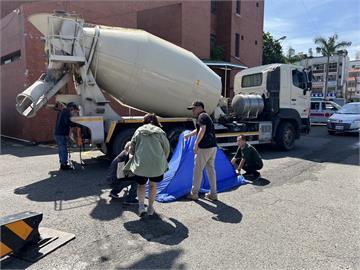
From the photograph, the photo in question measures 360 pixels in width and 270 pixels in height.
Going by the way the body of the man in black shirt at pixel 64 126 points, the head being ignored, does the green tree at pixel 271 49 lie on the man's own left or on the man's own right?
on the man's own left

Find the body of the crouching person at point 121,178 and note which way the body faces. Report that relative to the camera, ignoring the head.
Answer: to the viewer's right

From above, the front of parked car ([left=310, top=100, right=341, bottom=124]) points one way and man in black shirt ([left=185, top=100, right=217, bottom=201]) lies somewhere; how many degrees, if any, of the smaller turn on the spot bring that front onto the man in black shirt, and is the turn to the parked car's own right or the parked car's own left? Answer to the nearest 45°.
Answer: approximately 90° to the parked car's own right

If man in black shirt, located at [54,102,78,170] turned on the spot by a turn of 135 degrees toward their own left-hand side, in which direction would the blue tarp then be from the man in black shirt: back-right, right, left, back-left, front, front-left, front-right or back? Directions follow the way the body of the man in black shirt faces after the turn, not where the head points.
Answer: back

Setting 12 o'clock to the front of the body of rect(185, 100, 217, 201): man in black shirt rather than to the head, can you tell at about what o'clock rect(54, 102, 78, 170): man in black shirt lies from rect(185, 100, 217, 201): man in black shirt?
rect(54, 102, 78, 170): man in black shirt is roughly at 1 o'clock from rect(185, 100, 217, 201): man in black shirt.

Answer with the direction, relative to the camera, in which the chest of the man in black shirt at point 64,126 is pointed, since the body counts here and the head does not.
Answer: to the viewer's right

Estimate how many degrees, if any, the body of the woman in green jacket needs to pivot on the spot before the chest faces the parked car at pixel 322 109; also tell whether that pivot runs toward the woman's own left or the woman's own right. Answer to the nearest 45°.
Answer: approximately 45° to the woman's own right

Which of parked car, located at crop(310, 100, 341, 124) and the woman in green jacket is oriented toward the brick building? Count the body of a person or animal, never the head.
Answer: the woman in green jacket

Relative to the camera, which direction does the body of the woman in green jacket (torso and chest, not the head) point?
away from the camera

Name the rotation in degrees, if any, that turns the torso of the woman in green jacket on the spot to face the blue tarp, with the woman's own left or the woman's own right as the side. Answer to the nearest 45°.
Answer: approximately 45° to the woman's own right

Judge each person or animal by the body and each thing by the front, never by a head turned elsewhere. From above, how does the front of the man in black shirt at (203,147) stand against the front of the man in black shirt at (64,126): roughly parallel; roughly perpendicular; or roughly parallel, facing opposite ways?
roughly parallel, facing opposite ways

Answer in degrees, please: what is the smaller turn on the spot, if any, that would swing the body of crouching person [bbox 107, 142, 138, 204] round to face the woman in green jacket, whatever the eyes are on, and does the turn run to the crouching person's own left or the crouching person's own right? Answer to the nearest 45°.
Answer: approximately 45° to the crouching person's own right

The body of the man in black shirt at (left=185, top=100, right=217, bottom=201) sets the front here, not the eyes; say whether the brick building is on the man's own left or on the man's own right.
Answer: on the man's own right

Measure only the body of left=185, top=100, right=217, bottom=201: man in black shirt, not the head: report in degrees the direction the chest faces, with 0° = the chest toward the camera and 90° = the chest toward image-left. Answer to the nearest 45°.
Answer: approximately 90°

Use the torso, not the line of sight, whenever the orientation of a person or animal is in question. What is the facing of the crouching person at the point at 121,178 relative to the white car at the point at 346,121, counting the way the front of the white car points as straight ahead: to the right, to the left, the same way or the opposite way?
the opposite way

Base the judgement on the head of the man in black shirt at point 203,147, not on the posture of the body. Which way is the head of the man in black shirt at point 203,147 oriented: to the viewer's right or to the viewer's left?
to the viewer's left

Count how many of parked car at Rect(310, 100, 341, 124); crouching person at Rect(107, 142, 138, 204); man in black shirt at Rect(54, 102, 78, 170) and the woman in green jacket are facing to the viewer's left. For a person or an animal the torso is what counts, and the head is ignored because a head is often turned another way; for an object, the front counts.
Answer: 0

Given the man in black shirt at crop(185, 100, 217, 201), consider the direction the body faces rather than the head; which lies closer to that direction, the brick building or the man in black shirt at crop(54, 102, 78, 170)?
the man in black shirt

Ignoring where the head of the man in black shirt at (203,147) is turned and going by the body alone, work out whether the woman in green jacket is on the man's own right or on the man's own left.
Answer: on the man's own left
